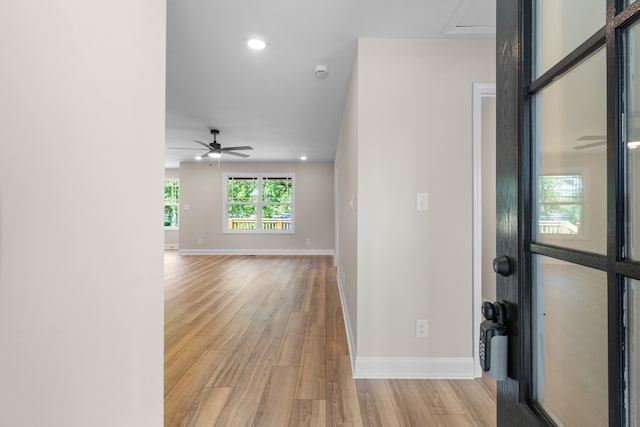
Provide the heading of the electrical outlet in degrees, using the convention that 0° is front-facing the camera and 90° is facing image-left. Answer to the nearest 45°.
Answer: approximately 0°

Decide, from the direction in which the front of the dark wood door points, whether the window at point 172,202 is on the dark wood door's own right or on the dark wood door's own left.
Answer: on the dark wood door's own right

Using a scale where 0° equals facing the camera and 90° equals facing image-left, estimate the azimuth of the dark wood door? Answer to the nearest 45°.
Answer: approximately 45°

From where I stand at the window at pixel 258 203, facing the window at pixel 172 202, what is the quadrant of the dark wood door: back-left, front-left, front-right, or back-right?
back-left

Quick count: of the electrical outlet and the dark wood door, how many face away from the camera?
0

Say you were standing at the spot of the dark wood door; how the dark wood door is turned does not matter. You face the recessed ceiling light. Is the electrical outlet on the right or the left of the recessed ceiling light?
right

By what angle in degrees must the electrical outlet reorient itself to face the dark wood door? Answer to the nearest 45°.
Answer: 0° — it already faces it

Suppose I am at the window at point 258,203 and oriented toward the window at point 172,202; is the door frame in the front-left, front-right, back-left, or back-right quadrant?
back-left

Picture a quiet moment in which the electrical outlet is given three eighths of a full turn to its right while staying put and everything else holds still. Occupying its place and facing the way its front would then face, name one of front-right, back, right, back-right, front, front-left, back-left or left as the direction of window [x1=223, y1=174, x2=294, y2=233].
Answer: front

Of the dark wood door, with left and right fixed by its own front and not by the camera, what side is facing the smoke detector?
right

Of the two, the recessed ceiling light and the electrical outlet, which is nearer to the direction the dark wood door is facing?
the recessed ceiling light
